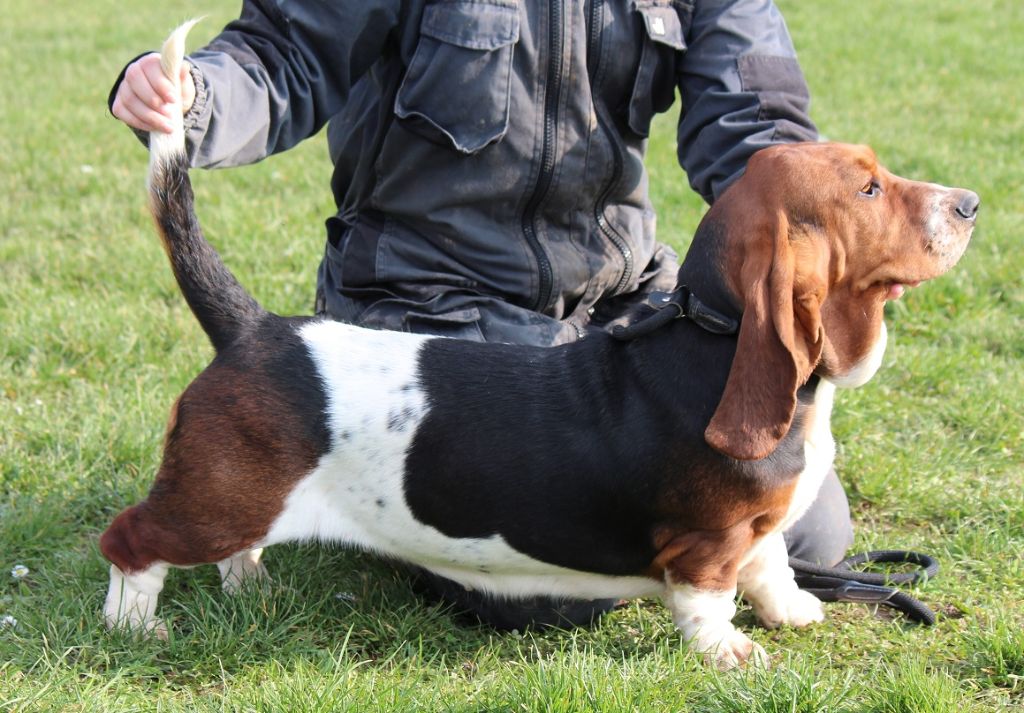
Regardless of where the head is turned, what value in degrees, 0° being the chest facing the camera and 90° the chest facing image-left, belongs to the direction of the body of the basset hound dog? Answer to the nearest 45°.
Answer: approximately 270°

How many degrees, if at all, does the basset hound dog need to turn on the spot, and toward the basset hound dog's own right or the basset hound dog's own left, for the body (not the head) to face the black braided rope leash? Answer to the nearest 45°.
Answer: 0° — it already faces it
